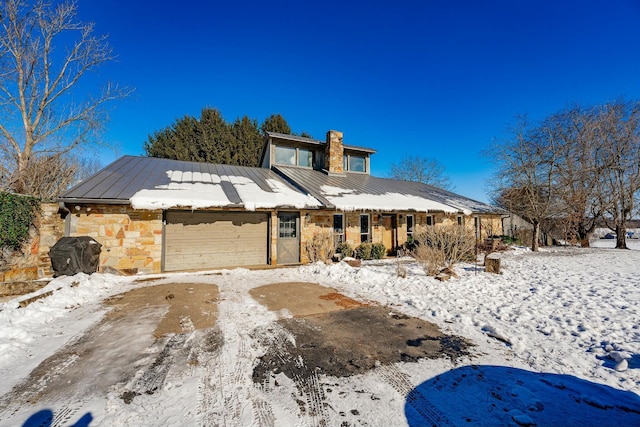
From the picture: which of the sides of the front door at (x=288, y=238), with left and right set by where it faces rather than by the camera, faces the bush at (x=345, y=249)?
left

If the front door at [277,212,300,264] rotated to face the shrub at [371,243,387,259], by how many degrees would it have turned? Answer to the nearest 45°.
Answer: approximately 90° to its left

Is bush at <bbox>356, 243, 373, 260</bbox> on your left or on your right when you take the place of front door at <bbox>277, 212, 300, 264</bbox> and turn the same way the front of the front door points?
on your left

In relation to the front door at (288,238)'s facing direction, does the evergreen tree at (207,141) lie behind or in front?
behind

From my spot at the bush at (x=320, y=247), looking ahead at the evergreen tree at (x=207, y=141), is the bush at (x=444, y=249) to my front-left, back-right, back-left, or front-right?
back-right

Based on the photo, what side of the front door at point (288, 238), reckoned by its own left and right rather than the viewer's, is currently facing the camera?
front

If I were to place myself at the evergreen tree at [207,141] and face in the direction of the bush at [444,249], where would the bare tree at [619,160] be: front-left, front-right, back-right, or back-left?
front-left

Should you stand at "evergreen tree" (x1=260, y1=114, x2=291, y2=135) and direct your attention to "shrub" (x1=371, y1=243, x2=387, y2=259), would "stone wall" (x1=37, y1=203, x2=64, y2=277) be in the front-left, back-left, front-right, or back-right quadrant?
front-right

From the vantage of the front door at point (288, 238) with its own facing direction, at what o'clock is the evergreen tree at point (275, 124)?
The evergreen tree is roughly at 6 o'clock from the front door.

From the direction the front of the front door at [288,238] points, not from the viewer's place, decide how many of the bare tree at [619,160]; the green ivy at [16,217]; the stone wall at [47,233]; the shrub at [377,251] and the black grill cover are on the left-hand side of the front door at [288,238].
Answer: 2

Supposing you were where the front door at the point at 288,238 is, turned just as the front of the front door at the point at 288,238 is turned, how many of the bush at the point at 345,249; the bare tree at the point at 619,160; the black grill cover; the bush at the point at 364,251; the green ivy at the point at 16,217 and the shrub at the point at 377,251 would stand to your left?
4

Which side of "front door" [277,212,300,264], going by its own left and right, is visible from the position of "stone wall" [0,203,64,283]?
right

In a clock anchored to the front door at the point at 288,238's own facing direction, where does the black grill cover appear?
The black grill cover is roughly at 2 o'clock from the front door.

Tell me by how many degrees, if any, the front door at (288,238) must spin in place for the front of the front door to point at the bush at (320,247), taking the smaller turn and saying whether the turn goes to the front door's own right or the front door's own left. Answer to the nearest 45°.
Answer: approximately 90° to the front door's own left
